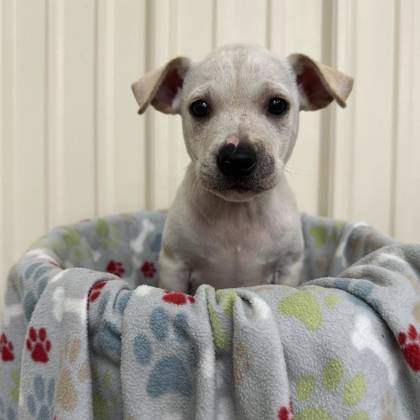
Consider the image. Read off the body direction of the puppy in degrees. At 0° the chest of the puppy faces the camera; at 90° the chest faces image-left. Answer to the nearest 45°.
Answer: approximately 0°
